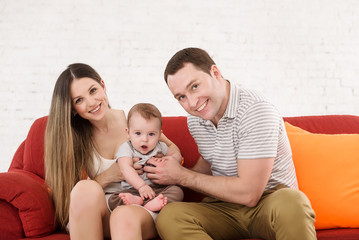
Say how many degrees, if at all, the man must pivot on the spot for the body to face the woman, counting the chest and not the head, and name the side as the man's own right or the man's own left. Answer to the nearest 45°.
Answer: approximately 45° to the man's own right

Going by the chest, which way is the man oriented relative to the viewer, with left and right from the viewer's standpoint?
facing the viewer and to the left of the viewer

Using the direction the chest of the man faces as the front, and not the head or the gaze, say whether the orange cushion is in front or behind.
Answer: behind

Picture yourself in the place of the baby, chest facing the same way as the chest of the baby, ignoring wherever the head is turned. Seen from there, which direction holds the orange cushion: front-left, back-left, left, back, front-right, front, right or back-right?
left

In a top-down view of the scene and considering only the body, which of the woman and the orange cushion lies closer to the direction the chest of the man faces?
the woman

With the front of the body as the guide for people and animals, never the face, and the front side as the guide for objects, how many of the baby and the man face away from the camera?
0

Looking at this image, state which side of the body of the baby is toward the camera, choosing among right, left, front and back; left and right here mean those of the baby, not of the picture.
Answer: front
